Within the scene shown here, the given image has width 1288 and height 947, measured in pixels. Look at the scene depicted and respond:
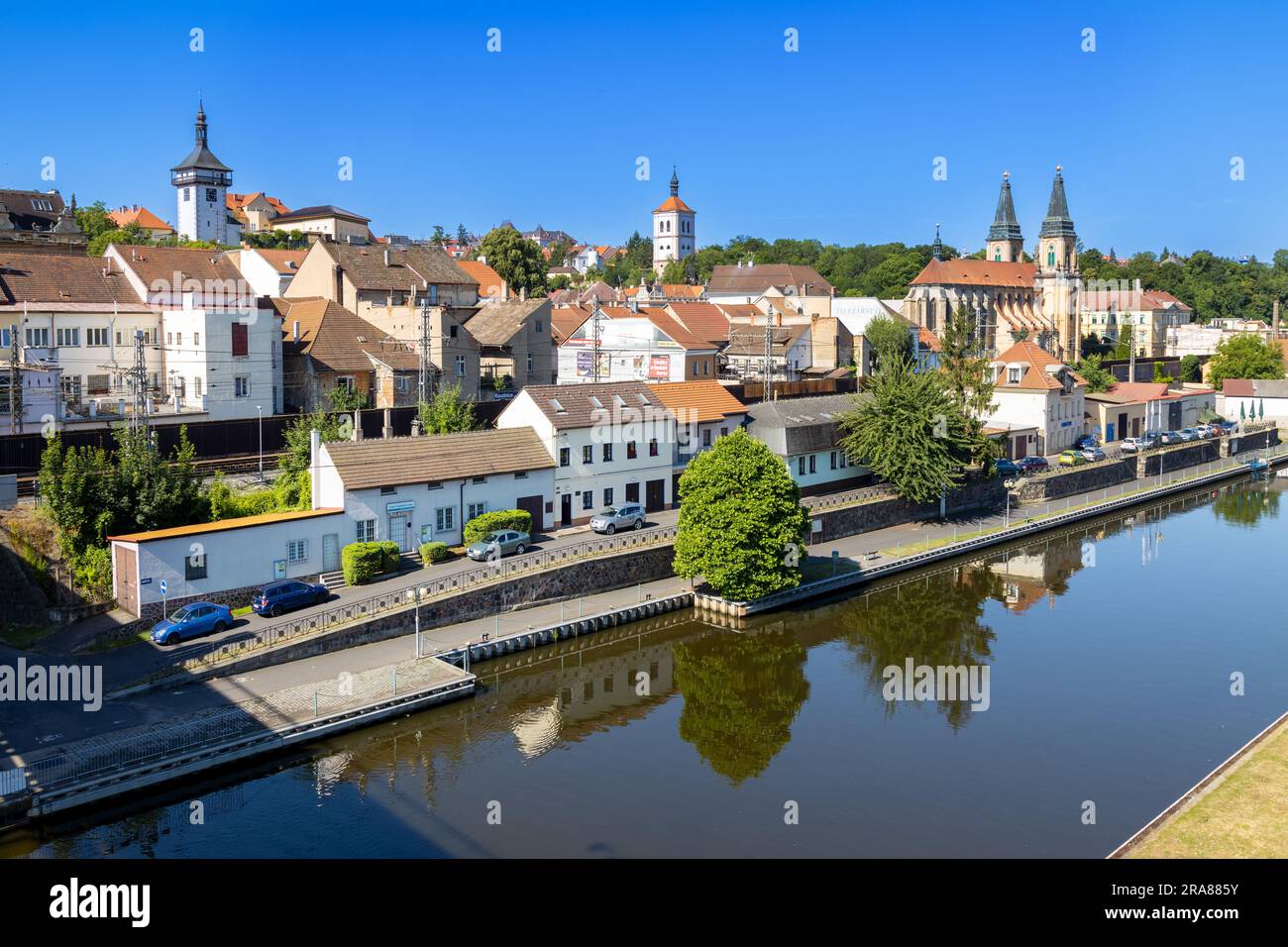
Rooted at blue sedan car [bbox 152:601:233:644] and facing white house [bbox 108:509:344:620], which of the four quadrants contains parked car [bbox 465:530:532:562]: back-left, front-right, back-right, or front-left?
front-right

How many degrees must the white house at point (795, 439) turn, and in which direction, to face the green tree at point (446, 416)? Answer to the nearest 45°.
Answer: approximately 90° to its right

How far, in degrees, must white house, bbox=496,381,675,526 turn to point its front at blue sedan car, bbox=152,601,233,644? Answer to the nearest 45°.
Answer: approximately 90° to its right

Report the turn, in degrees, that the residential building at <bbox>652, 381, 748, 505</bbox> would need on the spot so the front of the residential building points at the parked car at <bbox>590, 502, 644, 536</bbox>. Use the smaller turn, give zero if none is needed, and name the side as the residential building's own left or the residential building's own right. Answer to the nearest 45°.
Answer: approximately 45° to the residential building's own right

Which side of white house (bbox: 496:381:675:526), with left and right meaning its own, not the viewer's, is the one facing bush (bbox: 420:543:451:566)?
right

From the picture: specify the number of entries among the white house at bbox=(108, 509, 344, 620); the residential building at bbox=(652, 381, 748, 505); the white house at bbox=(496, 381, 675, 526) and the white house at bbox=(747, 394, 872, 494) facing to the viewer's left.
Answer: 0

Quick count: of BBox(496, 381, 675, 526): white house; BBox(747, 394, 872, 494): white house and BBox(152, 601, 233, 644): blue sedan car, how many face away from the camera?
0

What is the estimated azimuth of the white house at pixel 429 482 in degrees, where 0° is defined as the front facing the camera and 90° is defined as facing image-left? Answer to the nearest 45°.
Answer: approximately 315°

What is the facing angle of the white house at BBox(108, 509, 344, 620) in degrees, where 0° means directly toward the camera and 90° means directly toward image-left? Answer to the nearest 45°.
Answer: approximately 315°

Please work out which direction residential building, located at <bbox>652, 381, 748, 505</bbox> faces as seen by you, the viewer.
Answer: facing the viewer and to the right of the viewer

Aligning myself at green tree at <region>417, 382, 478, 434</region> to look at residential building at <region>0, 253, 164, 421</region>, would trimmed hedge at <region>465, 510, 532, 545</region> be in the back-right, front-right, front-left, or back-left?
back-left

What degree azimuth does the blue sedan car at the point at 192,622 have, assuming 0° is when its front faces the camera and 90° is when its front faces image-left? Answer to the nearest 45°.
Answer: approximately 45°
